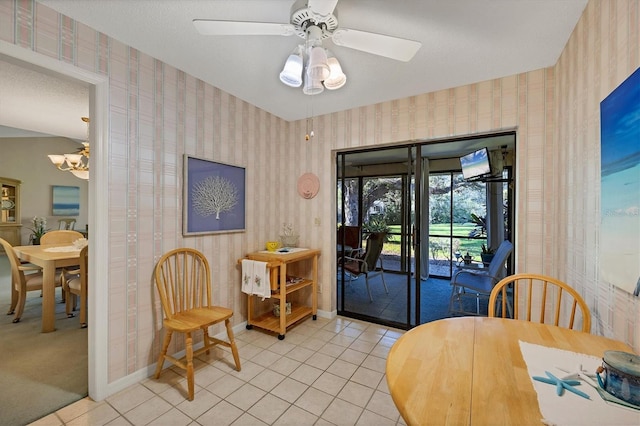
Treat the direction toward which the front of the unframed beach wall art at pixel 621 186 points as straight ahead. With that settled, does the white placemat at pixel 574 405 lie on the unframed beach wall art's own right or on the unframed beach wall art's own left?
on the unframed beach wall art's own left

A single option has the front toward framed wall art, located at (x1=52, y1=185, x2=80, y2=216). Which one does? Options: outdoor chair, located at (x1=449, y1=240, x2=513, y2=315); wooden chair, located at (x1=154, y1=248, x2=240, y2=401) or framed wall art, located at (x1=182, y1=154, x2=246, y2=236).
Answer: the outdoor chair

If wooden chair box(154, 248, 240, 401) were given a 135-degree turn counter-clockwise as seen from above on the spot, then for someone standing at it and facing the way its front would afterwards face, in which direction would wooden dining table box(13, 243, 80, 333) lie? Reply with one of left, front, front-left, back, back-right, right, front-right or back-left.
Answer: front-left

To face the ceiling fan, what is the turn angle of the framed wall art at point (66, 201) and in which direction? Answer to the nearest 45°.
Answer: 0° — it already faces it

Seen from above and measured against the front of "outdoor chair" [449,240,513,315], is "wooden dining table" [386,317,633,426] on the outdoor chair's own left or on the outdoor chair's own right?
on the outdoor chair's own left

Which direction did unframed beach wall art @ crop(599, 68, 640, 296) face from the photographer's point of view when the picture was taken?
facing to the left of the viewer

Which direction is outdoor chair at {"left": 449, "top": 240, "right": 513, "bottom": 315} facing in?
to the viewer's left

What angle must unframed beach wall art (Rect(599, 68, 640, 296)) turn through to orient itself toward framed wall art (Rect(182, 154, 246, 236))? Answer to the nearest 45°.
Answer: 0° — it already faces it

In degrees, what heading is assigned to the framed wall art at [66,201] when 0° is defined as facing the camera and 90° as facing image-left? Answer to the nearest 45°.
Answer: approximately 0°

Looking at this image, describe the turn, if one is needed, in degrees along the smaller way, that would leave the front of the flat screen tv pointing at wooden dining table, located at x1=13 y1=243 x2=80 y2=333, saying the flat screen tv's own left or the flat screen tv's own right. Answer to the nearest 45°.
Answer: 0° — it already faces it
